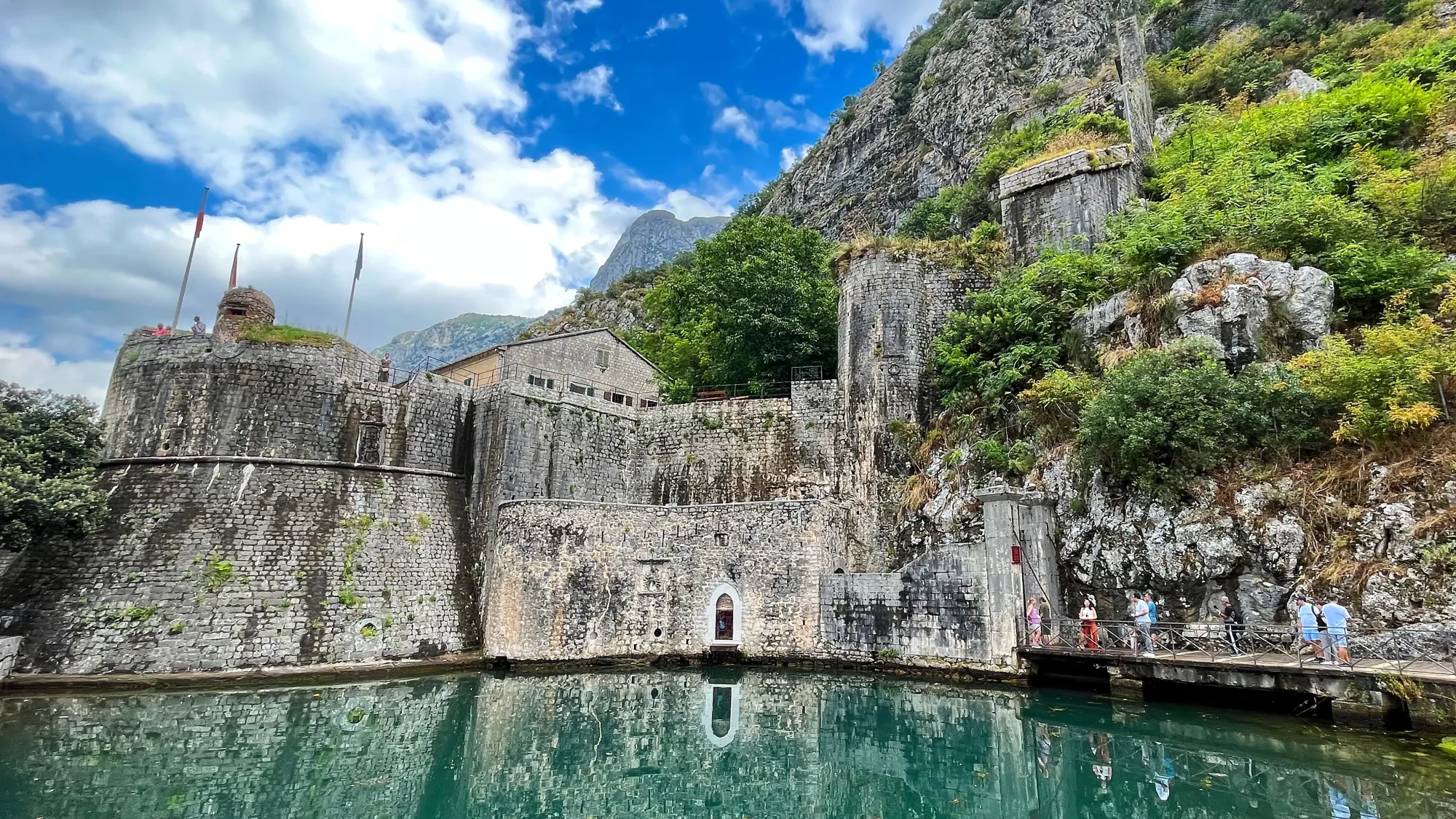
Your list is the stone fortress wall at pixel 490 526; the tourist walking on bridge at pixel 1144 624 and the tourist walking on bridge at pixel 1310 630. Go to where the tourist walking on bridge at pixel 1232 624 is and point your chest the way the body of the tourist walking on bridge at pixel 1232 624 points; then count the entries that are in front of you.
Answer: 2

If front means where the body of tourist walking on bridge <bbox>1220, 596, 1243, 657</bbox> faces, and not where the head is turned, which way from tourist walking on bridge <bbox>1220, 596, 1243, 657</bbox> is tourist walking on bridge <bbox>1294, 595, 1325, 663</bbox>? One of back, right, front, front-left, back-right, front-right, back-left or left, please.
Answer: back-left

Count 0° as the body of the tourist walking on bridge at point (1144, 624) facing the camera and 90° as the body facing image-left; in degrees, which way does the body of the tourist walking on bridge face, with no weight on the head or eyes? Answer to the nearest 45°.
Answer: approximately 90°

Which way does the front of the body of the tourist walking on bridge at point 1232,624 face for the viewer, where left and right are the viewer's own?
facing to the left of the viewer

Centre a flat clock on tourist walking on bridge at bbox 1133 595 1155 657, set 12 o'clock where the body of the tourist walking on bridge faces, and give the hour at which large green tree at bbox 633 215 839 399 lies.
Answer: The large green tree is roughly at 1 o'clock from the tourist walking on bridge.

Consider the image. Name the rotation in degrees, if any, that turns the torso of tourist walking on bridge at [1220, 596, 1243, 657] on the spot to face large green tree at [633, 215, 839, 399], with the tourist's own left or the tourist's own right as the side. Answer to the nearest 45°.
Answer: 0° — they already face it
